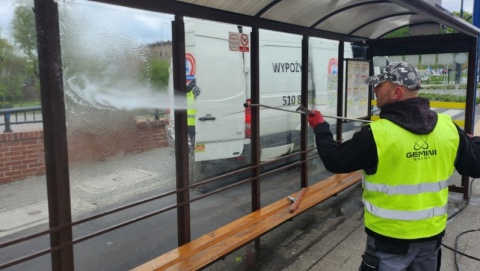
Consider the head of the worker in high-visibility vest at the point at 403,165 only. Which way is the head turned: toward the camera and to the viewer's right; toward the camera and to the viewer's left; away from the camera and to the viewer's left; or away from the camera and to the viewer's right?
away from the camera and to the viewer's left

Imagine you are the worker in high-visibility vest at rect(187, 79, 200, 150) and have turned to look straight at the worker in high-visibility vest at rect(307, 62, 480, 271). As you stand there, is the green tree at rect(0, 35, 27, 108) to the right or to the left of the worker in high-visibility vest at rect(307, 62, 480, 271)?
right

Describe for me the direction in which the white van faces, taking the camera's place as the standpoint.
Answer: facing away from the viewer and to the right of the viewer

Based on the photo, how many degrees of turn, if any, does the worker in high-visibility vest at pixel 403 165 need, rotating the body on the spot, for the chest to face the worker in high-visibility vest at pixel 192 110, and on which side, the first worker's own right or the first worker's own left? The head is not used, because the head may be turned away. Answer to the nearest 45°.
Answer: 0° — they already face them

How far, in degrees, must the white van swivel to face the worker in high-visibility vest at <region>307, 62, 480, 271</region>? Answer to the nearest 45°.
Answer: approximately 135° to its right

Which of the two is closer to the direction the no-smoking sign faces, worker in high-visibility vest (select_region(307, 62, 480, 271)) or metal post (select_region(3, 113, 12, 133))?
the worker in high-visibility vest

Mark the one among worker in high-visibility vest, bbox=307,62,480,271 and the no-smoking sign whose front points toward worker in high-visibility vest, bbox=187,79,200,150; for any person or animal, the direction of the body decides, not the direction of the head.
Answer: worker in high-visibility vest, bbox=307,62,480,271

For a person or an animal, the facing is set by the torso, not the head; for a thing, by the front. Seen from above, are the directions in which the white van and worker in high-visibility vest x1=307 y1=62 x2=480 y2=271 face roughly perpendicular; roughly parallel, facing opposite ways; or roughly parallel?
roughly perpendicular

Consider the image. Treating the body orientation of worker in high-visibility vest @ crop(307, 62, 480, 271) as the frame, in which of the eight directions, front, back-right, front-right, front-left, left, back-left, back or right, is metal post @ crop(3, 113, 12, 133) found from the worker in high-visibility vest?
front-left

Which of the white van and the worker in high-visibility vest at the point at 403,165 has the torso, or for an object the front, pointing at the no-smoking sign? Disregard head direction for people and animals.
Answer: the worker in high-visibility vest

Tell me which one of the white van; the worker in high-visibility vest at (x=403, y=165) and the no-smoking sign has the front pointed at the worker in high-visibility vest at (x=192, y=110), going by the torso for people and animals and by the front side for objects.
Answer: the worker in high-visibility vest at (x=403, y=165)

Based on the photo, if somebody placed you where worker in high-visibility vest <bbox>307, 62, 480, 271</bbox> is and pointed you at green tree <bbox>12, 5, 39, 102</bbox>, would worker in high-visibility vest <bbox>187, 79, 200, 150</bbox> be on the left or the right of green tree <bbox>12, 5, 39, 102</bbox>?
right

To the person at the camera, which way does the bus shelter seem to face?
facing the viewer and to the right of the viewer
